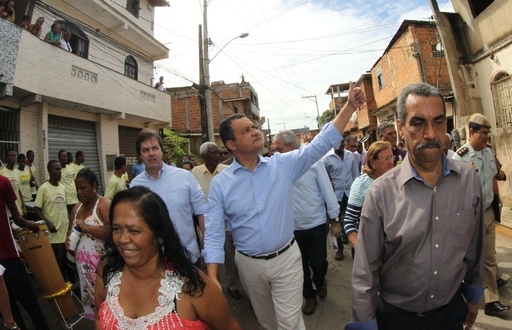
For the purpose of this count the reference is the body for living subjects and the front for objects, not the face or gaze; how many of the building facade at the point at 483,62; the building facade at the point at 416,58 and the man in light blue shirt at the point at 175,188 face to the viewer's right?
0

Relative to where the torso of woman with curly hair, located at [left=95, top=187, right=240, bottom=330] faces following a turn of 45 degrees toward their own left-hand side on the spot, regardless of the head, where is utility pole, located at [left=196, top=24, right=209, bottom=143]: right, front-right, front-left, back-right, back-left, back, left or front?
back

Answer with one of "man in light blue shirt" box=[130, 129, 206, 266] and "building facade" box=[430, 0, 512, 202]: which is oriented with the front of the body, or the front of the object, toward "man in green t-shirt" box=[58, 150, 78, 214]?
the building facade

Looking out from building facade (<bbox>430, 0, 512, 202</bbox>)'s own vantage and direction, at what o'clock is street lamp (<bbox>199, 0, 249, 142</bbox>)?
The street lamp is roughly at 1 o'clock from the building facade.

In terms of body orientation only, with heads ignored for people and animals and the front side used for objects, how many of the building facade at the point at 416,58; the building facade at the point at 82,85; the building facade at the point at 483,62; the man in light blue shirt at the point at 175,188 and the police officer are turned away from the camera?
0

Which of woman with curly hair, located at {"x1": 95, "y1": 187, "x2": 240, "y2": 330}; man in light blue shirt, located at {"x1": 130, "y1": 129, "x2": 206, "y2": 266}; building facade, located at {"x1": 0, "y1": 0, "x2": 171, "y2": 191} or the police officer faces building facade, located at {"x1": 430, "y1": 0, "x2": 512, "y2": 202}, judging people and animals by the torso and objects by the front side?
building facade, located at {"x1": 0, "y1": 0, "x2": 171, "y2": 191}

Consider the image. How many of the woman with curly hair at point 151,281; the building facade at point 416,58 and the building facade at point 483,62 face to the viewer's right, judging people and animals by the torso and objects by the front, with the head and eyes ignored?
0

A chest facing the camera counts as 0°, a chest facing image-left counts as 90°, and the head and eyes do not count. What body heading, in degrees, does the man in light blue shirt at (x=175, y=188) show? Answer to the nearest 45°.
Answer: approximately 0°

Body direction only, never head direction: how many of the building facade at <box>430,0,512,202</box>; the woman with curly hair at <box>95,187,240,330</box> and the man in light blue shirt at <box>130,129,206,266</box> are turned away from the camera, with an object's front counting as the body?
0

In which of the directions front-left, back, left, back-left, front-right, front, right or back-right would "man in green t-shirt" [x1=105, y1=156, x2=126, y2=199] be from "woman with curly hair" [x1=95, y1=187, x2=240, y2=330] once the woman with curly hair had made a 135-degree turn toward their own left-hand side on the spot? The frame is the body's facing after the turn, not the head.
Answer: left

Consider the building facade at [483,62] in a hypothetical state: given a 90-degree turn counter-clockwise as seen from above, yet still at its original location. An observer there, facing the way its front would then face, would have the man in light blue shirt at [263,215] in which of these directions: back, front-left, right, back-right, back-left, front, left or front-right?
front-right

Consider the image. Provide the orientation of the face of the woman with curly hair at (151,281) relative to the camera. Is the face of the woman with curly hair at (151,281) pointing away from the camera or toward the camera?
toward the camera

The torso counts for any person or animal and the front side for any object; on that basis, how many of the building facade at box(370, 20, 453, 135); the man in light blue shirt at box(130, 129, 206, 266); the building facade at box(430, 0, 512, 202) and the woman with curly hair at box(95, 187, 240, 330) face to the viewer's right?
0

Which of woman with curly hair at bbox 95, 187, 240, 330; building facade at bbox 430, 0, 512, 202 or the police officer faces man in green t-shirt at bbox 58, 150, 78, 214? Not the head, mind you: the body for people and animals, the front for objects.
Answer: the building facade

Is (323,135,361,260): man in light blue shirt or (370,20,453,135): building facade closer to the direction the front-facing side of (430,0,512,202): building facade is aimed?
the man in light blue shirt
